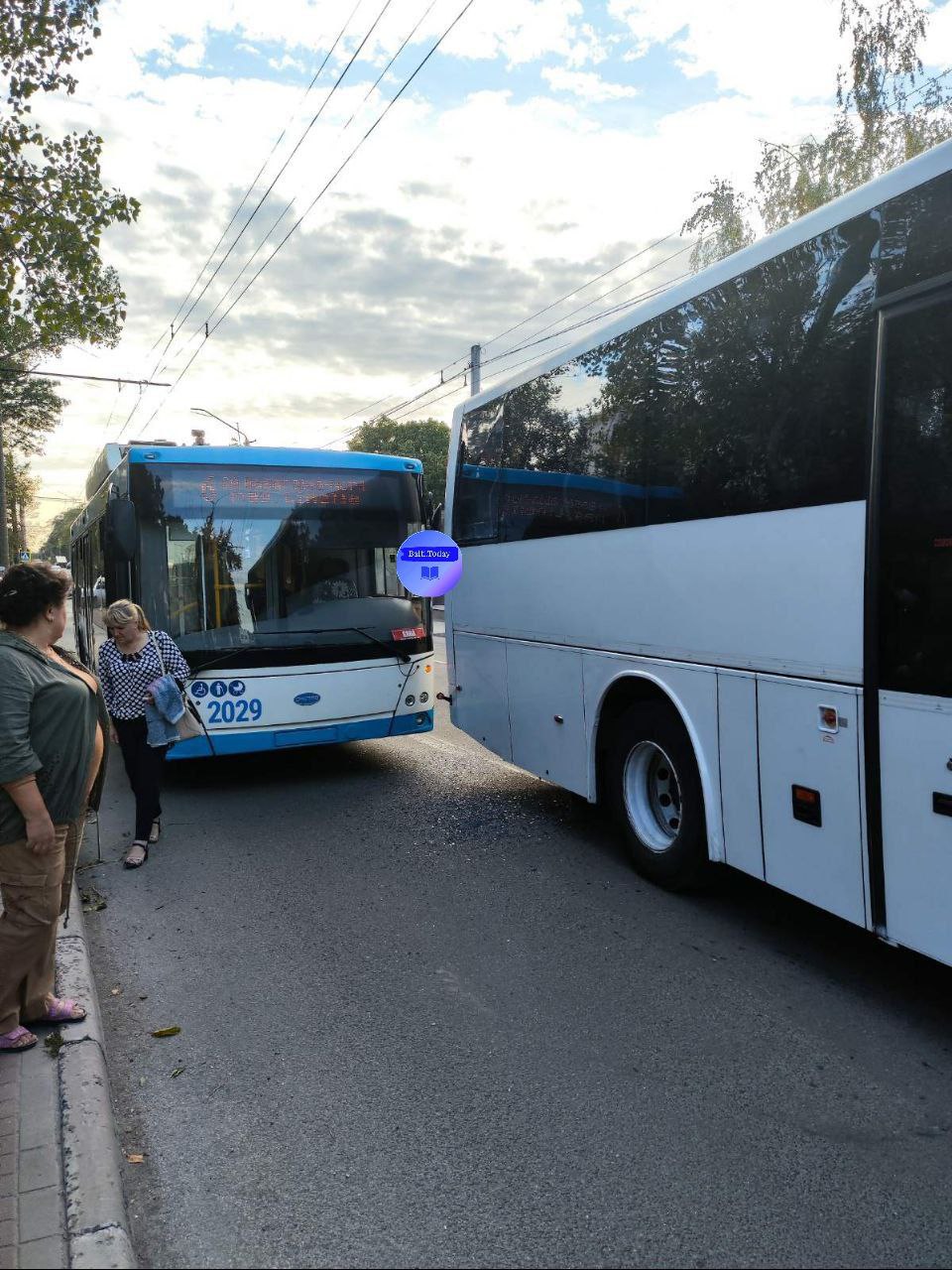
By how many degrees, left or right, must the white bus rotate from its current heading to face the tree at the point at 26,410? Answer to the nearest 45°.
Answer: approximately 180°

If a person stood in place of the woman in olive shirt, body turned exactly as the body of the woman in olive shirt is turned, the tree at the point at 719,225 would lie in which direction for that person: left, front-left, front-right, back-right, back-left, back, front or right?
front-left

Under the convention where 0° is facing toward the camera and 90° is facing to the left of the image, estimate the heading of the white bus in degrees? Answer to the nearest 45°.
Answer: approximately 315°

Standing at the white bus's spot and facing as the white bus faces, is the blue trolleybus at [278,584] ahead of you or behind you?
behind

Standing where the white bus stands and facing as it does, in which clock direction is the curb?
The curb is roughly at 3 o'clock from the white bus.

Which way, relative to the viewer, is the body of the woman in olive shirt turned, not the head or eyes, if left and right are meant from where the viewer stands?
facing to the right of the viewer

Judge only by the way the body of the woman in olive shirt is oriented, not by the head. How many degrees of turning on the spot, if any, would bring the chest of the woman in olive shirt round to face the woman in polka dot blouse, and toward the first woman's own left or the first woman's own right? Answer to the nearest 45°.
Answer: approximately 90° to the first woman's own left

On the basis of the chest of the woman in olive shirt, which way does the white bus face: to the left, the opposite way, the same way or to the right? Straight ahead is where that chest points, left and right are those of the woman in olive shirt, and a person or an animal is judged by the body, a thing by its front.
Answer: to the right
